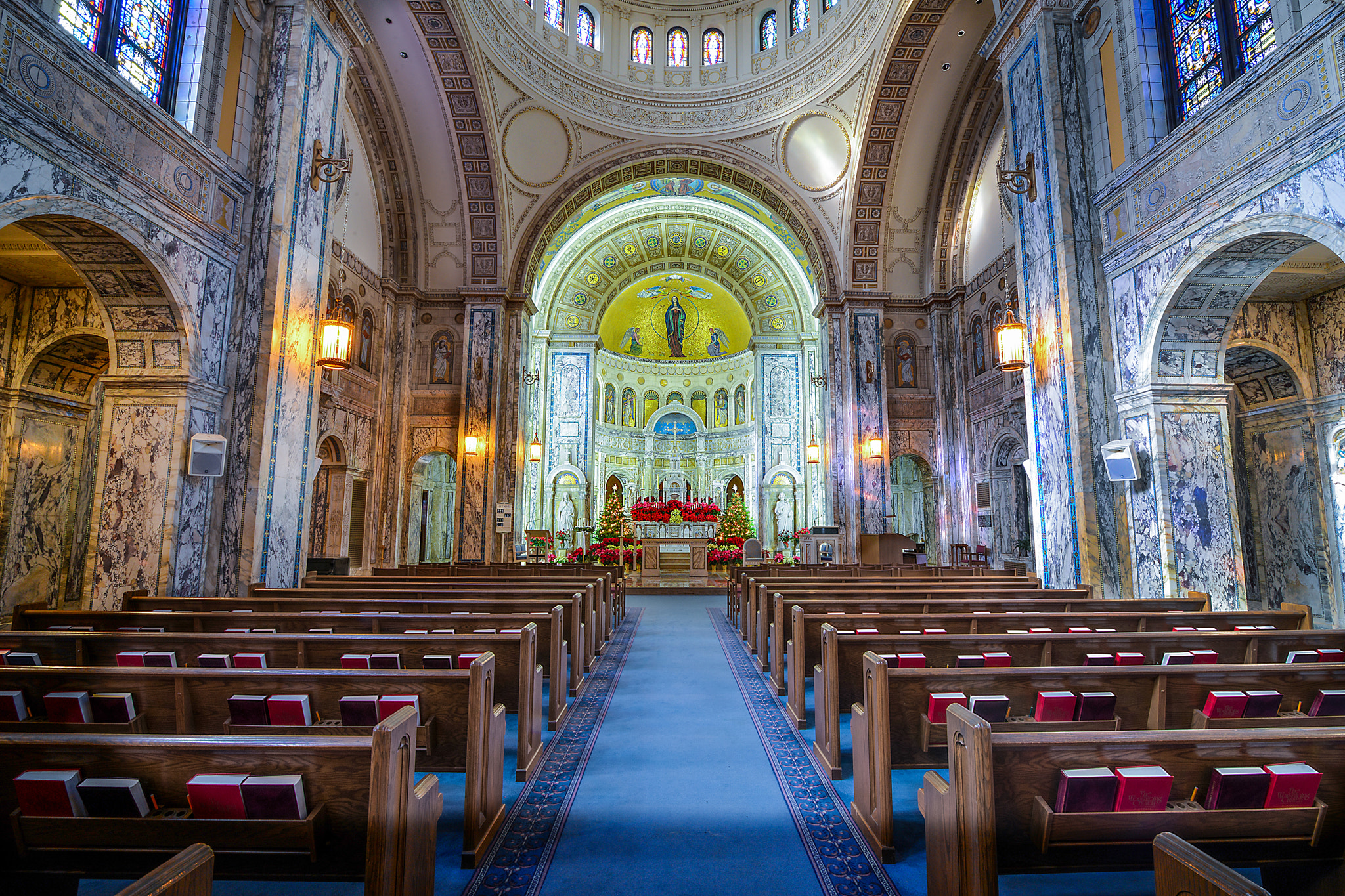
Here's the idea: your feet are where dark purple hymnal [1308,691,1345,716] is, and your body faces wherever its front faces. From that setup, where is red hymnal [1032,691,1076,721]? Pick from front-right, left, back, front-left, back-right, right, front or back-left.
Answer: front-right

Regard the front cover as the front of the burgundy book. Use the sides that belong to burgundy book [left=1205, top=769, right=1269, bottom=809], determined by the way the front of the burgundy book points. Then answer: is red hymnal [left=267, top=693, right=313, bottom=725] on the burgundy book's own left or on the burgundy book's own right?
on the burgundy book's own right

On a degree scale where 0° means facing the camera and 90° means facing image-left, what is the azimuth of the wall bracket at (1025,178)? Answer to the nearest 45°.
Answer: approximately 90°

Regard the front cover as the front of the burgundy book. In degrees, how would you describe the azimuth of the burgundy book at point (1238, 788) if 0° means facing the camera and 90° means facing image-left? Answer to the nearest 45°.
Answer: approximately 0°

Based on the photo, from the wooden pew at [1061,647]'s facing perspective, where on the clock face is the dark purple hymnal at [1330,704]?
The dark purple hymnal is roughly at 4 o'clock from the wooden pew.

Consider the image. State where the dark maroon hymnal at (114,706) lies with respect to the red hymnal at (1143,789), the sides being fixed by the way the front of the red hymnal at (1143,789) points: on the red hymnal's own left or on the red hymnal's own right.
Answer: on the red hymnal's own right

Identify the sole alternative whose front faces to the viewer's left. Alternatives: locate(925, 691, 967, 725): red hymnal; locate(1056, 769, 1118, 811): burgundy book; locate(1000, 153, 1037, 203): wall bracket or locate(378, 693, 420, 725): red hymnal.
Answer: the wall bracket
